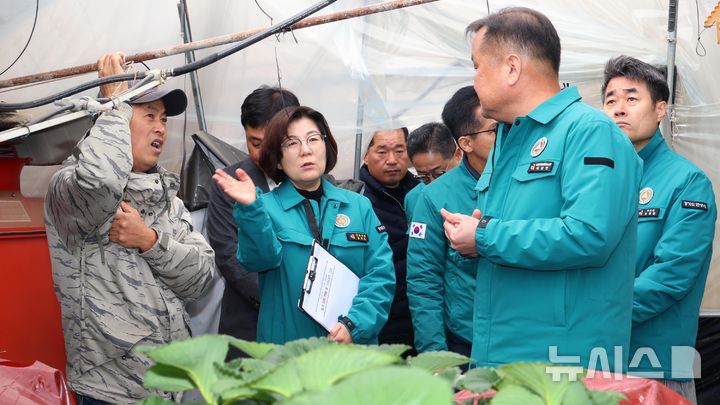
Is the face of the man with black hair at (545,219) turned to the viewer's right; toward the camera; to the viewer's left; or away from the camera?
to the viewer's left

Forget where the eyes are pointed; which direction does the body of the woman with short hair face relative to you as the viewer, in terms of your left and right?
facing the viewer

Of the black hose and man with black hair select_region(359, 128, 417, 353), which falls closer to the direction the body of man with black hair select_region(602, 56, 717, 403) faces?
the black hose

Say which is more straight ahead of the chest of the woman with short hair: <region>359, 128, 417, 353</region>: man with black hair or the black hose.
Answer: the black hose

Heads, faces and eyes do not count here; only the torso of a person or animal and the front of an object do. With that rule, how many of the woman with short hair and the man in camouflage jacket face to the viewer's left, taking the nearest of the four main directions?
0

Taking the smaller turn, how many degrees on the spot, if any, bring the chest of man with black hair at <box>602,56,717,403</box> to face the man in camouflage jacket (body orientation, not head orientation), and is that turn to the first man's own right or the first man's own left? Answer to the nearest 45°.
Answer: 0° — they already face them

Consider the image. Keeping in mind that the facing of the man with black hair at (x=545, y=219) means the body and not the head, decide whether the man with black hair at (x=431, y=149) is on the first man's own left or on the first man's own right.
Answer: on the first man's own right

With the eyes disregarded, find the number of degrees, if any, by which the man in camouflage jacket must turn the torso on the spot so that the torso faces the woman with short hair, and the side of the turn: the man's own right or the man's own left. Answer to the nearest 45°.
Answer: approximately 45° to the man's own left

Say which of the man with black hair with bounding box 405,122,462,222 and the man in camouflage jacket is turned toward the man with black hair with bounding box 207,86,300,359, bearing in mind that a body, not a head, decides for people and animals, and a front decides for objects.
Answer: the man with black hair with bounding box 405,122,462,222

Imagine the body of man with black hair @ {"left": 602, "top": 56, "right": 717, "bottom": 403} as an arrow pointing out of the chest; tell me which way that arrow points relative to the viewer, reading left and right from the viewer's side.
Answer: facing the viewer and to the left of the viewer

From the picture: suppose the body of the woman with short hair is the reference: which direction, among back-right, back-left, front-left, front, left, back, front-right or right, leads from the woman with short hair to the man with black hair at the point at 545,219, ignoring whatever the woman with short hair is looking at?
front-left

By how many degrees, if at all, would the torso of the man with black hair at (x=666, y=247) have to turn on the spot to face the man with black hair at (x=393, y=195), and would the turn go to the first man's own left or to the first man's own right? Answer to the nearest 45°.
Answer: approximately 90° to the first man's own right

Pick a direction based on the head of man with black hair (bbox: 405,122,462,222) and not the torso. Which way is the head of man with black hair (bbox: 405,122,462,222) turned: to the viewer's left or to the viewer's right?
to the viewer's left
